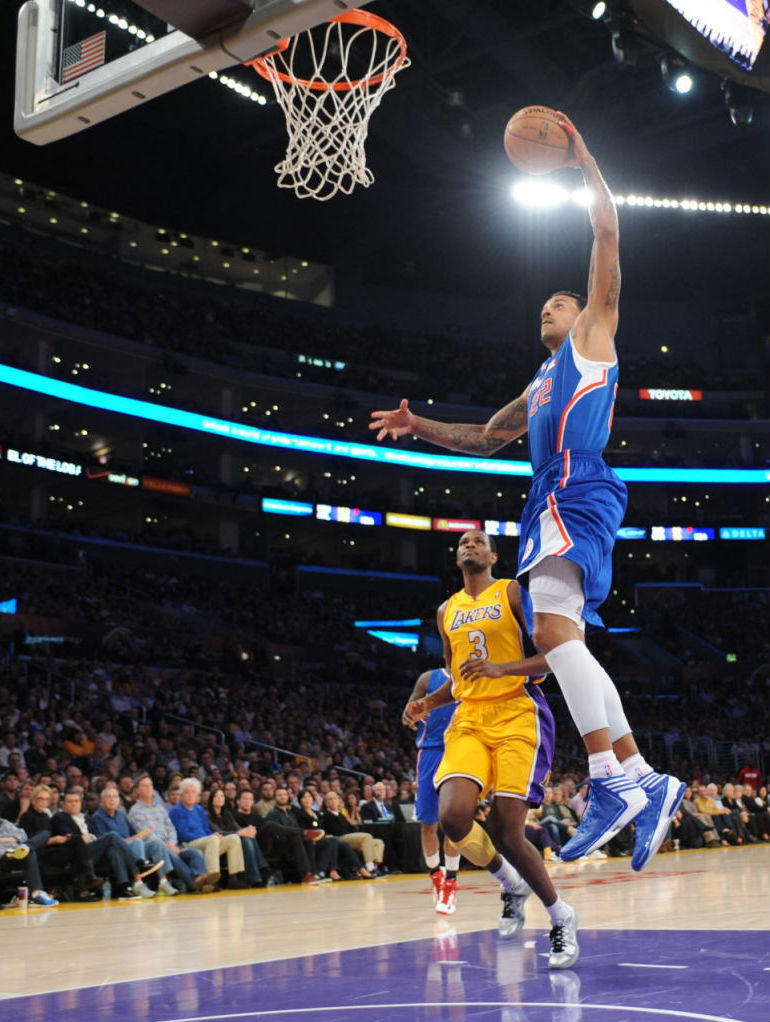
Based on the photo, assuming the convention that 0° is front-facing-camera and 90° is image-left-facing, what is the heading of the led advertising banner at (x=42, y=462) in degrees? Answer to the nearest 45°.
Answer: approximately 315°

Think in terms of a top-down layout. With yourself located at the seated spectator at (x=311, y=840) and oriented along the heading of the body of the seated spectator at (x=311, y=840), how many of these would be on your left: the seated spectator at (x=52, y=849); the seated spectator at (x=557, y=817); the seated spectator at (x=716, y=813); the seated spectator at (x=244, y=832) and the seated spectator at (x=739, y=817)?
3

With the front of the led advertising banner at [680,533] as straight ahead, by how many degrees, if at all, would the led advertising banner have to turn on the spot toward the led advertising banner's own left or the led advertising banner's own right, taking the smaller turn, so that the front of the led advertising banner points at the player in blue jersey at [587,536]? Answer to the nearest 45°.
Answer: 0° — it already faces them

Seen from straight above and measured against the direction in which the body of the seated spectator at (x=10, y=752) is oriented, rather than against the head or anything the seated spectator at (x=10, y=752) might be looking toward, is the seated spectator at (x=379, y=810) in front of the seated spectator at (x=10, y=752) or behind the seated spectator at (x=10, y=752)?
in front

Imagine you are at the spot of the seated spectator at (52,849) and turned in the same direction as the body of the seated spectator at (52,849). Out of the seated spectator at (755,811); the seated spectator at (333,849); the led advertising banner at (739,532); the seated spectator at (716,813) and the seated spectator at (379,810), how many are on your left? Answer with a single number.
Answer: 5

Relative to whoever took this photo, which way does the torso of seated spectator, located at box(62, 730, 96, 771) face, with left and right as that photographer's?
facing the viewer and to the right of the viewer

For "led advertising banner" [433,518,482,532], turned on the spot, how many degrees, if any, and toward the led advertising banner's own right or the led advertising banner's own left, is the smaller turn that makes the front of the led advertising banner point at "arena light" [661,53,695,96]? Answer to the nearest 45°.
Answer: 0° — it already faces it

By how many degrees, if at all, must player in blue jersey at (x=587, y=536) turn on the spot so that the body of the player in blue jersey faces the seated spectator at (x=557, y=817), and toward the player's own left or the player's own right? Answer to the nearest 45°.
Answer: approximately 90° to the player's own right

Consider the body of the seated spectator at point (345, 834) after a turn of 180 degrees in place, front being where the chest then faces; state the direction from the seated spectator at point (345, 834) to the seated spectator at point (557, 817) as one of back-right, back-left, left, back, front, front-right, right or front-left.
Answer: right

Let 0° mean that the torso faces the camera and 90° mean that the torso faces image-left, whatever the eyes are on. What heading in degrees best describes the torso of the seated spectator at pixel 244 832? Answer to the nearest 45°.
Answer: approximately 315°
